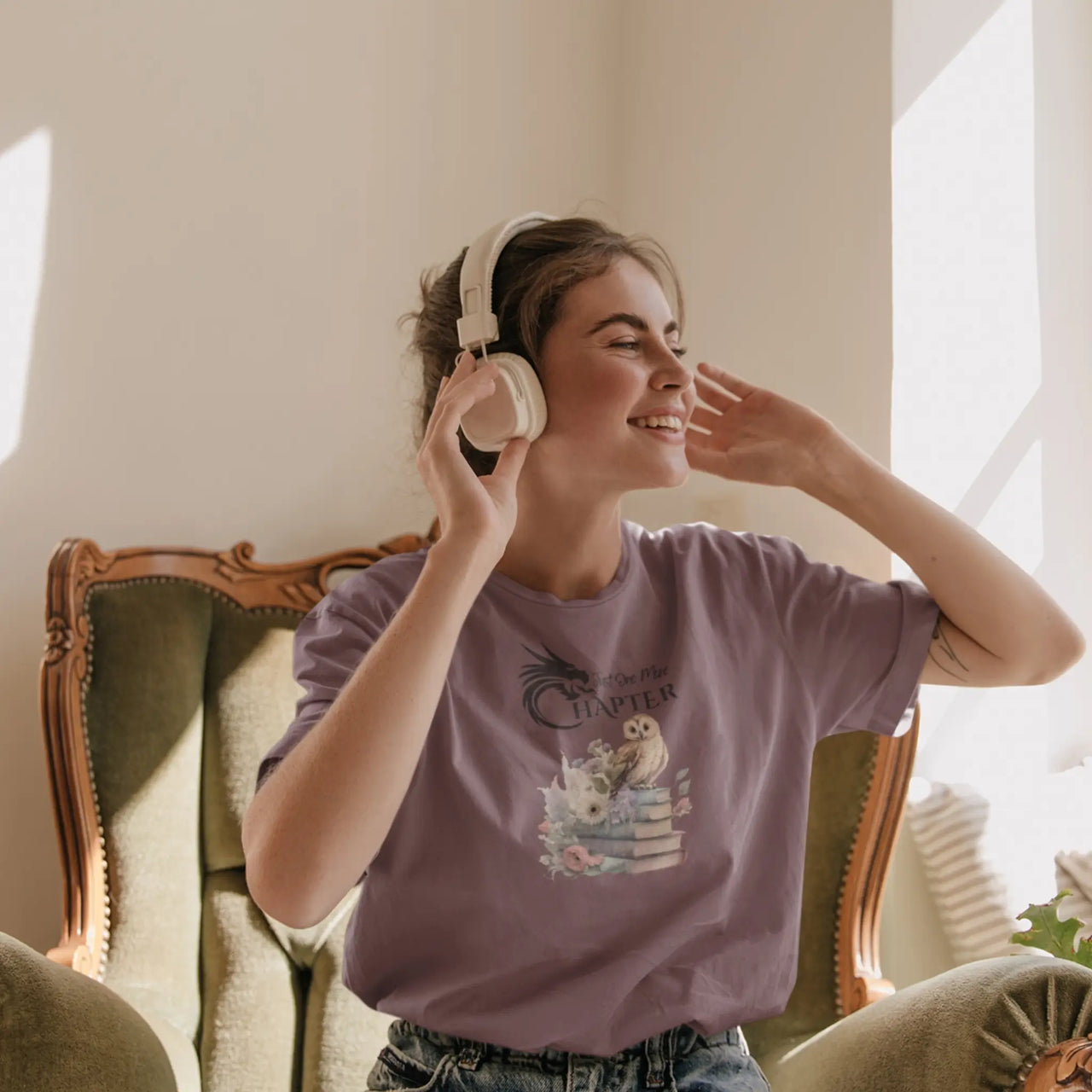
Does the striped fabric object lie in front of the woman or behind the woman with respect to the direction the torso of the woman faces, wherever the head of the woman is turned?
behind

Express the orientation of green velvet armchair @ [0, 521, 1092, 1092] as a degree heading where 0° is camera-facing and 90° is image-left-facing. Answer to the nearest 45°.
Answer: approximately 0°

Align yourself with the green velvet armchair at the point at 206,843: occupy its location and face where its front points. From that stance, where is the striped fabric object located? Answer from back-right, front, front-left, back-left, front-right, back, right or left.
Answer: left

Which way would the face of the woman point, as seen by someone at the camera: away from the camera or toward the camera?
toward the camera

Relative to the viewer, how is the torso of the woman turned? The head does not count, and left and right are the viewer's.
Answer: facing the viewer
